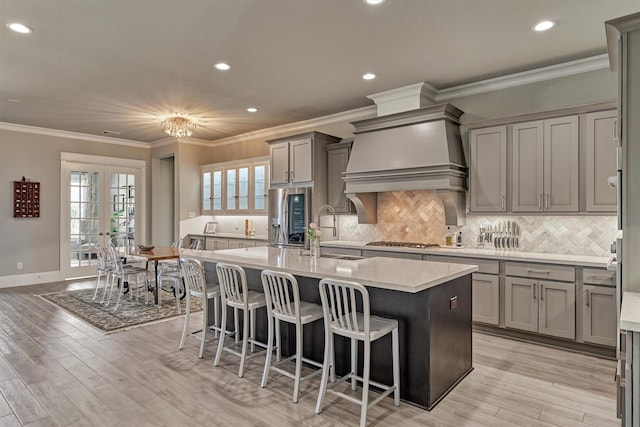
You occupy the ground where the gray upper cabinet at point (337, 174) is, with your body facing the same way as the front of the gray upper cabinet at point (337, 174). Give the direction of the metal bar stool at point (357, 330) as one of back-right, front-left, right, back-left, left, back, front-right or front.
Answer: front-left

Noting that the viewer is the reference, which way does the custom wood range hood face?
facing the viewer and to the left of the viewer

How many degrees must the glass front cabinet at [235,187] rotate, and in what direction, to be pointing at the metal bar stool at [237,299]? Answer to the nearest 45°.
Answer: approximately 45° to its left

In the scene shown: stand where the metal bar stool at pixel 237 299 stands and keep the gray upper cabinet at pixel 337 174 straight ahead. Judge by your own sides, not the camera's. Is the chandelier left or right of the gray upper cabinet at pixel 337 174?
left

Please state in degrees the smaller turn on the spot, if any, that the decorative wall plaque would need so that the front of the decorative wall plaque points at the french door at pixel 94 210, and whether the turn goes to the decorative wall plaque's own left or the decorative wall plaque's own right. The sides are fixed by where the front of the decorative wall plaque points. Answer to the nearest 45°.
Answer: approximately 90° to the decorative wall plaque's own left

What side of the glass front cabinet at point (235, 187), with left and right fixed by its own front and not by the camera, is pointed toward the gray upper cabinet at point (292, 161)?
left

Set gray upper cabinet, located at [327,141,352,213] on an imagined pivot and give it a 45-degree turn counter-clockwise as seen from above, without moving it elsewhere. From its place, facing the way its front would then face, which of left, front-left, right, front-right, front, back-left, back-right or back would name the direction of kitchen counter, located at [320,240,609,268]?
front-left

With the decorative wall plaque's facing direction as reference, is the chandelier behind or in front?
in front

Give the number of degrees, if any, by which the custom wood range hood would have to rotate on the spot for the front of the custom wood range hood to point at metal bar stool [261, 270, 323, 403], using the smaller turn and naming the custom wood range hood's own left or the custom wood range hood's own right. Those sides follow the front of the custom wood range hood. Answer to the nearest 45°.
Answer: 0° — it already faces it

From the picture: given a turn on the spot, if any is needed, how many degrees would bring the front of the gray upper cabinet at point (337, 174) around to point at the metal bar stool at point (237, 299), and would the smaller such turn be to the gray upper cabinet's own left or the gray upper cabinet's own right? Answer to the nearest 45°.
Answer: approximately 45° to the gray upper cabinet's own left
